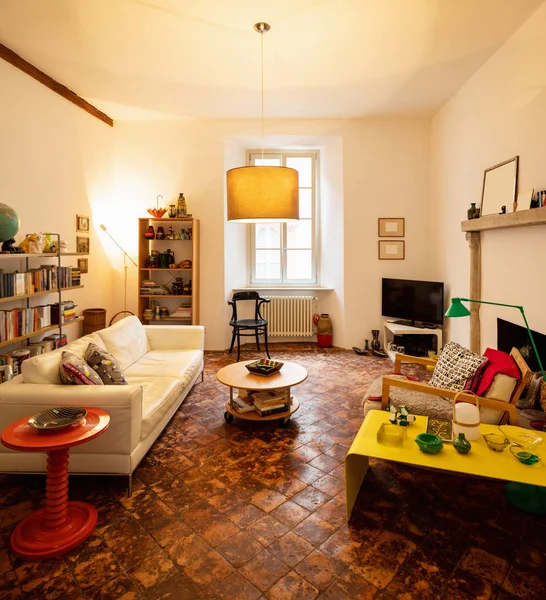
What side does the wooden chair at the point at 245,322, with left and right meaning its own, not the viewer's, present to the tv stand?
left

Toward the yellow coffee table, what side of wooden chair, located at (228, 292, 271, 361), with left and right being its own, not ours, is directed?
front

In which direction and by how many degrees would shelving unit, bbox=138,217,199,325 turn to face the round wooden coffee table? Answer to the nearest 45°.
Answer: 0° — it already faces it

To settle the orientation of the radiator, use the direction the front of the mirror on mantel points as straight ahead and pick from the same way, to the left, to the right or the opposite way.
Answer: to the left

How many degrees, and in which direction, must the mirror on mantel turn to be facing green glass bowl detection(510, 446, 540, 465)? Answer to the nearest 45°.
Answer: approximately 45° to its left

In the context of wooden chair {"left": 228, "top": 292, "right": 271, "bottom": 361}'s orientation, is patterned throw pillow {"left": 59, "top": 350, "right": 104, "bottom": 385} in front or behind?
in front

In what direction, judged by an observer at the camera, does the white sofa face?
facing to the right of the viewer

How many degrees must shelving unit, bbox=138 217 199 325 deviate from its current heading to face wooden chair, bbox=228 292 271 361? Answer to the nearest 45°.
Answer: approximately 45° to its left

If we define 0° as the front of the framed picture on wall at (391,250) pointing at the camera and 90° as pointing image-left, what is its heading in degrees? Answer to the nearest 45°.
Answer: approximately 0°

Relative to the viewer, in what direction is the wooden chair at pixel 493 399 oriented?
to the viewer's left

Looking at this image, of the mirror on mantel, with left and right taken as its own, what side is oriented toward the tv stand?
right

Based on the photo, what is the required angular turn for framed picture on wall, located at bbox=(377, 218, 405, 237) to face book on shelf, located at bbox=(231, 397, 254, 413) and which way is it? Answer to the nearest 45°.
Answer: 0° — it already faces it

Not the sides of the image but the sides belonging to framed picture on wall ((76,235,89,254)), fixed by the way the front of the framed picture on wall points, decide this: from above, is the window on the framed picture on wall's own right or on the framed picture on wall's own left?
on the framed picture on wall's own left

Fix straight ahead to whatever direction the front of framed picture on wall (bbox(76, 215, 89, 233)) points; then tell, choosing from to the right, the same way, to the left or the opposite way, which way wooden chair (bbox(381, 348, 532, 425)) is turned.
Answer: the opposite way

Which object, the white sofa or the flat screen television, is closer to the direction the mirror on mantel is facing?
the white sofa

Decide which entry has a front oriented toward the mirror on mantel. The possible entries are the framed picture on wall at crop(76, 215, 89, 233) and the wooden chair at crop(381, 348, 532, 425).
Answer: the framed picture on wall

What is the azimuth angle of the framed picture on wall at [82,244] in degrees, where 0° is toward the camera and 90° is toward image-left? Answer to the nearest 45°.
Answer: approximately 315°

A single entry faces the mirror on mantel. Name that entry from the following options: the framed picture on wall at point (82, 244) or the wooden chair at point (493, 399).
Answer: the framed picture on wall
